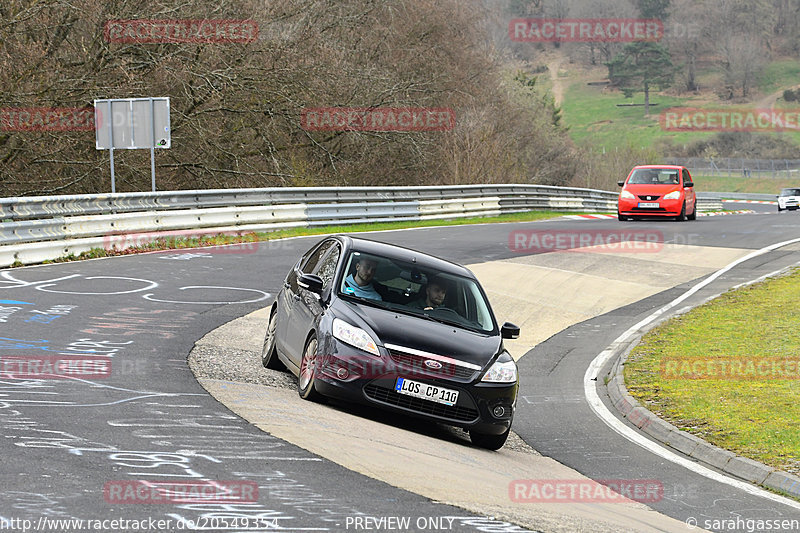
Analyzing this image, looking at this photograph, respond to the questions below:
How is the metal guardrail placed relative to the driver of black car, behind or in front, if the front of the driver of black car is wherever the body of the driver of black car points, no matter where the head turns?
behind

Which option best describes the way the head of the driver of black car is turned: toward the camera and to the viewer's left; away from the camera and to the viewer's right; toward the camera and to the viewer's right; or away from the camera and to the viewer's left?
toward the camera and to the viewer's right

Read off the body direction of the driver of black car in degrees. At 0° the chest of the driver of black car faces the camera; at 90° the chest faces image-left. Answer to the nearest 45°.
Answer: approximately 315°

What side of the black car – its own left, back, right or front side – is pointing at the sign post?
back

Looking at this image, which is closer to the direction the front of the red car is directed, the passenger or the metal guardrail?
the passenger

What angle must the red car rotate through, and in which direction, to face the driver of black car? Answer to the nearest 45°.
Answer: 0° — it already faces them

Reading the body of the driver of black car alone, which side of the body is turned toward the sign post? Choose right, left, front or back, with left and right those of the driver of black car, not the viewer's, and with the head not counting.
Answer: back

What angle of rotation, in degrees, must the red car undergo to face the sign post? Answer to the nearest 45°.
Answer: approximately 45° to its right

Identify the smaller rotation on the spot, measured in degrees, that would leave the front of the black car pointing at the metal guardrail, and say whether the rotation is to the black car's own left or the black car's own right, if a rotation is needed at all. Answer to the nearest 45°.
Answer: approximately 135° to the black car's own left

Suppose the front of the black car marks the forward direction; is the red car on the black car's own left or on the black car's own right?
on the black car's own left
